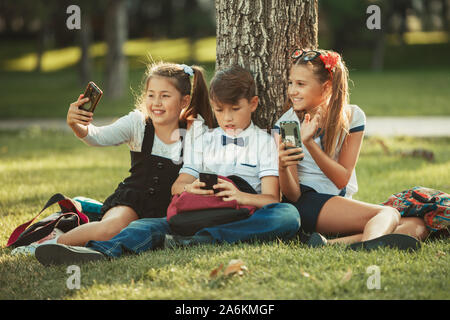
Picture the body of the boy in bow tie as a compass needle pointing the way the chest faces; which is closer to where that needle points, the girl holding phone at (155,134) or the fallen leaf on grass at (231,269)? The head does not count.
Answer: the fallen leaf on grass

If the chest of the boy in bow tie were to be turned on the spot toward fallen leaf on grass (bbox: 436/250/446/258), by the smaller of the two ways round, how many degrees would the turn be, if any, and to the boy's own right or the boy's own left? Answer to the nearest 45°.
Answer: approximately 45° to the boy's own left

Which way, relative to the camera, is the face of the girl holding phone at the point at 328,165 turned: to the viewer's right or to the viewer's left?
to the viewer's left

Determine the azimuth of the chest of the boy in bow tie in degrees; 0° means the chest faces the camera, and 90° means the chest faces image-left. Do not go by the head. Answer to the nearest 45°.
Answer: approximately 0°

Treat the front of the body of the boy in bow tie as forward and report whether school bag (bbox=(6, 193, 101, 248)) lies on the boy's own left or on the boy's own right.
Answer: on the boy's own right

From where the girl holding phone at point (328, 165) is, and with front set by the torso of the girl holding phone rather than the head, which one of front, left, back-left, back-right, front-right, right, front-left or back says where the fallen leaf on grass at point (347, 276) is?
front-left

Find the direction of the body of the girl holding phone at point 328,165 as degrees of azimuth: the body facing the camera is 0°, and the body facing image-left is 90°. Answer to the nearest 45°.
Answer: approximately 45°

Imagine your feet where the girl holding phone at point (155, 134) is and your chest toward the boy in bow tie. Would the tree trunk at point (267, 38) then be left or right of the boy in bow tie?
left

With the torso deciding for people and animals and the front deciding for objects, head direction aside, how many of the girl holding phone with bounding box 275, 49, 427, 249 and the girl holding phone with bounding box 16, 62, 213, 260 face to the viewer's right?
0

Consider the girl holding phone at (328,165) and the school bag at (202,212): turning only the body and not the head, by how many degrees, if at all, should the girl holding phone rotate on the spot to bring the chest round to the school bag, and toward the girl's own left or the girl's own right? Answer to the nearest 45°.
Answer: approximately 90° to the girl's own right

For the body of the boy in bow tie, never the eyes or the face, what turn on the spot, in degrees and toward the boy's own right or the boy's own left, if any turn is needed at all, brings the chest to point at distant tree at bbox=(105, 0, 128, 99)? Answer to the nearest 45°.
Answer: approximately 180°
